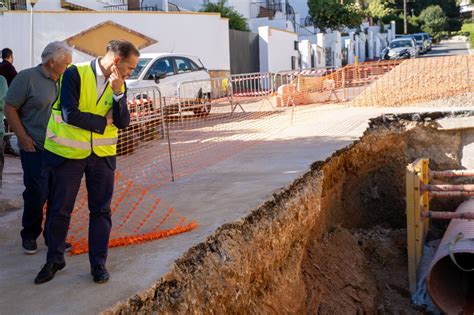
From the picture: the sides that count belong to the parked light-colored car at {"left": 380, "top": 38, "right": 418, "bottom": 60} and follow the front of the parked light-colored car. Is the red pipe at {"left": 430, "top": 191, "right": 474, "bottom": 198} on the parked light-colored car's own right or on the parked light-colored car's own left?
on the parked light-colored car's own left

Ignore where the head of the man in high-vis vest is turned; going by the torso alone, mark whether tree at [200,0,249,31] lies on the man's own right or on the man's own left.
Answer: on the man's own left

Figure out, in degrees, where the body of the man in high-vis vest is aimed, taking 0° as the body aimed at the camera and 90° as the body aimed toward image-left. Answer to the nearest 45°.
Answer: approximately 315°

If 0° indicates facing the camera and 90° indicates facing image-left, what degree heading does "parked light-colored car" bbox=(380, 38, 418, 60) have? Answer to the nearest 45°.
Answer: approximately 45°

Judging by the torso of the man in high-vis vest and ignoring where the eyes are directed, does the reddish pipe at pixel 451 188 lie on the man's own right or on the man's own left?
on the man's own left

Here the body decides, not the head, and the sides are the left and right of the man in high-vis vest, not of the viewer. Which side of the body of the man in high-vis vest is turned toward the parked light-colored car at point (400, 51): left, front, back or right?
left

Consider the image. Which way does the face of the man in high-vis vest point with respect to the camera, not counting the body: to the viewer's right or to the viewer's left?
to the viewer's right

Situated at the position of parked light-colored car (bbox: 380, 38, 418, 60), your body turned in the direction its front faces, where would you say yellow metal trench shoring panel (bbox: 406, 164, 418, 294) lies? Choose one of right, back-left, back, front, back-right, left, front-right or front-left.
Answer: front-left
